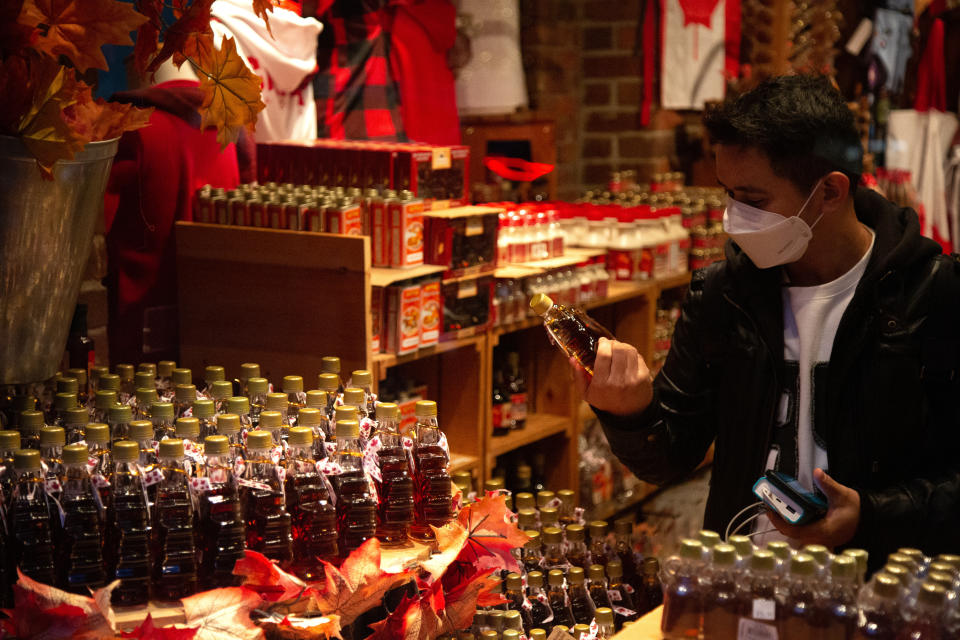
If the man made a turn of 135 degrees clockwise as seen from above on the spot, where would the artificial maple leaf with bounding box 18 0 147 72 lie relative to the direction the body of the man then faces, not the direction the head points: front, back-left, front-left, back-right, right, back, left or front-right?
back-left

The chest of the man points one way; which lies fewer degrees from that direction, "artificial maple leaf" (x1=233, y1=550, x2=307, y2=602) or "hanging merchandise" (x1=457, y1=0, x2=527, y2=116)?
the artificial maple leaf

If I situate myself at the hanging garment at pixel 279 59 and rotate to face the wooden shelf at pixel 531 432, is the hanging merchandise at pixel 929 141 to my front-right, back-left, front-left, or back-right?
front-left

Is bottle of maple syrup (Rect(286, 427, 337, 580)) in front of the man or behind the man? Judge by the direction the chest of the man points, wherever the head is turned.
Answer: in front

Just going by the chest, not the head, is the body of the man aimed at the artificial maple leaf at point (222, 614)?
yes

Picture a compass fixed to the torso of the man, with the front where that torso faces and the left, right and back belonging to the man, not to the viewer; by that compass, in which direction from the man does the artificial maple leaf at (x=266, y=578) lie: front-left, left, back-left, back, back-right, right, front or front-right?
front

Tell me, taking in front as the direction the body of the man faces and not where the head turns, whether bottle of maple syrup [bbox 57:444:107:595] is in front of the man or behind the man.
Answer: in front

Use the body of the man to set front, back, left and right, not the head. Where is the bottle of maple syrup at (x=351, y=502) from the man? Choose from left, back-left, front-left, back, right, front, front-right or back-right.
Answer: front

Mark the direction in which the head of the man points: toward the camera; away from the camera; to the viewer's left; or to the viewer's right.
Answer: to the viewer's left

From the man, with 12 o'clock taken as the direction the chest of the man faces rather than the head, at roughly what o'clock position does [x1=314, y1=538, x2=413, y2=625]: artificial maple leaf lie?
The artificial maple leaf is roughly at 12 o'clock from the man.

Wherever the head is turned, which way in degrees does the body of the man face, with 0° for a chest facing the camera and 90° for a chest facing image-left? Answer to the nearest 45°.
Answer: approximately 45°

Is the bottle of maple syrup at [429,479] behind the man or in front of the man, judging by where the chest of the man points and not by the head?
in front

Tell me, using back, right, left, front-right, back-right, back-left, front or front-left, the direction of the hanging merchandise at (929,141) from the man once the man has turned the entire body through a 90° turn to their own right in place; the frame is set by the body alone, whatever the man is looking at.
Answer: front-right

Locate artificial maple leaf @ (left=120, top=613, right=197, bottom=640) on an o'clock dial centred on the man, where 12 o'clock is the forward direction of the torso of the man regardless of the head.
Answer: The artificial maple leaf is roughly at 12 o'clock from the man.

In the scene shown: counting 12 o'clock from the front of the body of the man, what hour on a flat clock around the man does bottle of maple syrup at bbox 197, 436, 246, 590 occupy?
The bottle of maple syrup is roughly at 12 o'clock from the man.
